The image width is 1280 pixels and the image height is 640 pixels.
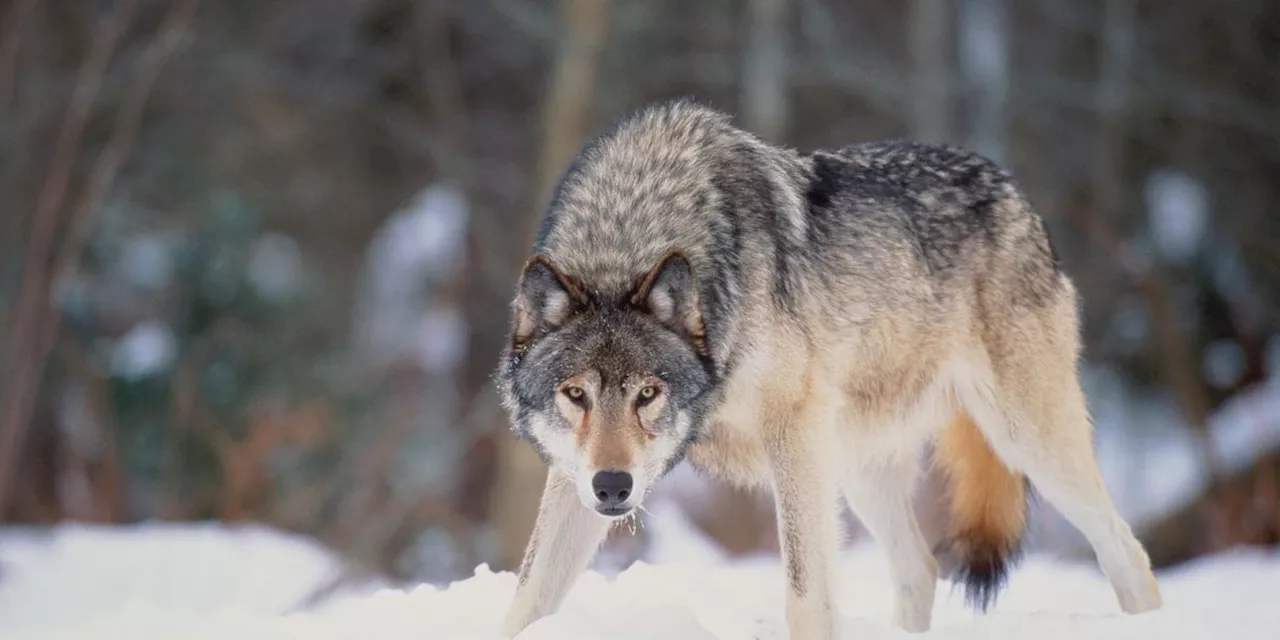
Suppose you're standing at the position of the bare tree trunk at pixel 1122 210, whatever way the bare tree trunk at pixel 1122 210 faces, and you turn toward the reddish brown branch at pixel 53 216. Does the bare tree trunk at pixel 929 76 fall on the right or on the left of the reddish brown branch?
right

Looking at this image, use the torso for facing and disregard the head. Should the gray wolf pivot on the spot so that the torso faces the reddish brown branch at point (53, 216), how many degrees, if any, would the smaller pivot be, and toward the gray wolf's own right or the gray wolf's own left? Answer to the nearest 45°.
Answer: approximately 90° to the gray wolf's own right

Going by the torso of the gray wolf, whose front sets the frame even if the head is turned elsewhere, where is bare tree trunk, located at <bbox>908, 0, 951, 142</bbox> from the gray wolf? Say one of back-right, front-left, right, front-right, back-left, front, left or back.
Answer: back-right

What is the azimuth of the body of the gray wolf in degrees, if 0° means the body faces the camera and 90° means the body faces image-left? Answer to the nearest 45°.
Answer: approximately 45°

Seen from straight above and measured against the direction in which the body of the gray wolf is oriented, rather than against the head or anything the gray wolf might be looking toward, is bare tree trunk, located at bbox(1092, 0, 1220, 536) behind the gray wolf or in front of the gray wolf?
behind

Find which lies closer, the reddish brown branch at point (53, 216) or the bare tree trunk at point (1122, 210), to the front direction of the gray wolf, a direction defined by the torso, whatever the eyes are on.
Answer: the reddish brown branch

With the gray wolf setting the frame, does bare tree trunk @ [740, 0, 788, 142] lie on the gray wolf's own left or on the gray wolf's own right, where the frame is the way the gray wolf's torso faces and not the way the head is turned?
on the gray wolf's own right

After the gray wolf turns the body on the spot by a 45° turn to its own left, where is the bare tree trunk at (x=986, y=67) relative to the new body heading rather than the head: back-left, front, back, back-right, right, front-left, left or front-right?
back

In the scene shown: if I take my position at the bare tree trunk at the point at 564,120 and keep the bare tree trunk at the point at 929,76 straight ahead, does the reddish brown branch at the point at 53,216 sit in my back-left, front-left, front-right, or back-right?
back-right

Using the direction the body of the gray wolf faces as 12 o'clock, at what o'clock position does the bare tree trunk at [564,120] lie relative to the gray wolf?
The bare tree trunk is roughly at 4 o'clock from the gray wolf.
